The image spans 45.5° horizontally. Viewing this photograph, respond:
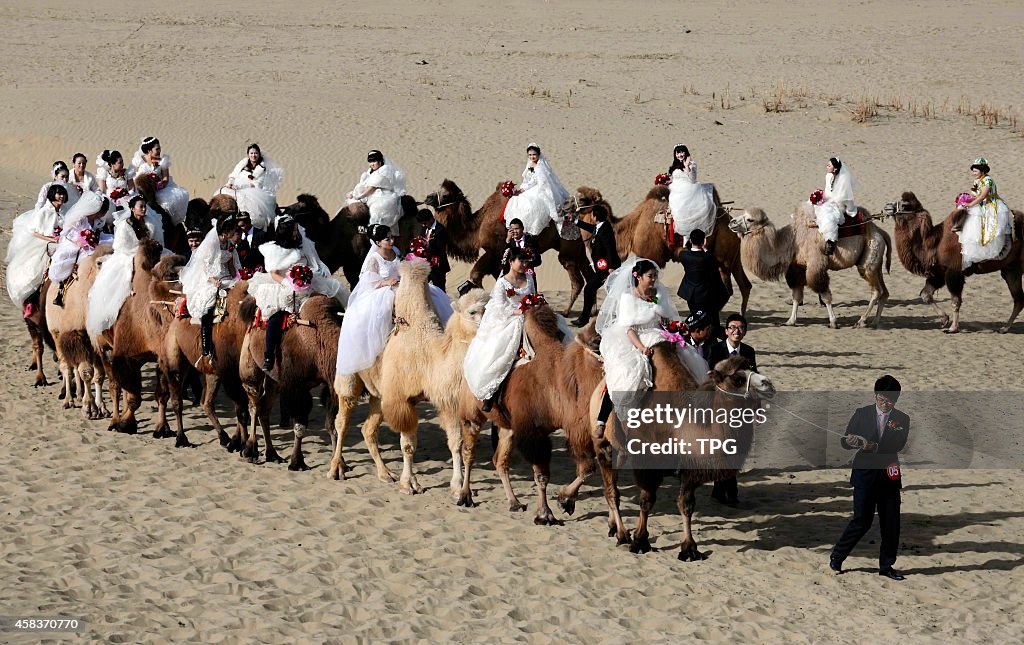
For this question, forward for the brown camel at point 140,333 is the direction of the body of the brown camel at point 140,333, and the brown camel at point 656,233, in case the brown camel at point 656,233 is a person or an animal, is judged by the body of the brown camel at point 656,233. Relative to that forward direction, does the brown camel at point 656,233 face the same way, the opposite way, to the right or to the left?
the opposite way

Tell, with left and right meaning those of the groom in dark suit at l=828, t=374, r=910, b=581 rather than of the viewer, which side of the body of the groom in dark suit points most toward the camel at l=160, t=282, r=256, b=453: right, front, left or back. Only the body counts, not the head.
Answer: right

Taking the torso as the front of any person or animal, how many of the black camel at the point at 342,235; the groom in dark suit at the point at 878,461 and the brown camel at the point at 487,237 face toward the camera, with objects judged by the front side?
1

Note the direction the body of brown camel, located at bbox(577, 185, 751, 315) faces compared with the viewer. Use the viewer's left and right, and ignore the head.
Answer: facing to the left of the viewer

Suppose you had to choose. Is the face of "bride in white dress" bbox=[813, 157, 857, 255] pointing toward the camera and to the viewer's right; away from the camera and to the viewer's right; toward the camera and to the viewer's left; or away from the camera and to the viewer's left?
toward the camera and to the viewer's left

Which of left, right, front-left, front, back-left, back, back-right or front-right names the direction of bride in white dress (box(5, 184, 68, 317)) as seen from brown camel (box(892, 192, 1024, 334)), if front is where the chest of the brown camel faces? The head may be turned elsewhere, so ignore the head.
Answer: front-left

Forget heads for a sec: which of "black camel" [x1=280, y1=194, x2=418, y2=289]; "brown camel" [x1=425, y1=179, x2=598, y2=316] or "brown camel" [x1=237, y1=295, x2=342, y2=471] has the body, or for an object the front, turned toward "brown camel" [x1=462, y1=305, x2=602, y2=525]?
"brown camel" [x1=237, y1=295, x2=342, y2=471]

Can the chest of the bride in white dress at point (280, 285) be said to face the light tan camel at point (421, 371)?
yes

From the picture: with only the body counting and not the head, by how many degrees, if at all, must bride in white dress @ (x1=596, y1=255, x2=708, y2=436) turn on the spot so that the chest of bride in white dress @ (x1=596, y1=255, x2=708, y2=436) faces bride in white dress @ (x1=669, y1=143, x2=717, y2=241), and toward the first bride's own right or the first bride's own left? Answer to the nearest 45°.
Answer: approximately 135° to the first bride's own left

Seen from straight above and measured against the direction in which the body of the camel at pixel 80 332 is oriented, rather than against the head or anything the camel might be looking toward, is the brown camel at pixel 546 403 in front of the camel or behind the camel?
in front

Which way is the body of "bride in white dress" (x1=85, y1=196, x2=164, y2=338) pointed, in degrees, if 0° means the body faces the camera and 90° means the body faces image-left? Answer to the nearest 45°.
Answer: approximately 315°
